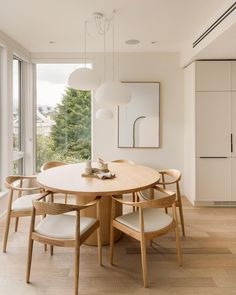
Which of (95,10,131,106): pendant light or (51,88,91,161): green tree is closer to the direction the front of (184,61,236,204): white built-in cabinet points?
the pendant light

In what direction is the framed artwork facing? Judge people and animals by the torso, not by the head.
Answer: toward the camera

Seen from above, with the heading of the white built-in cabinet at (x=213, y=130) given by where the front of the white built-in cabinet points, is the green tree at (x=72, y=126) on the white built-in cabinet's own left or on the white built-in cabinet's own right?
on the white built-in cabinet's own right

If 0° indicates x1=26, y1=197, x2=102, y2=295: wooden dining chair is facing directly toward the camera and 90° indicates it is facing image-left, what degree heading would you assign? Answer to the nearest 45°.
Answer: approximately 225°

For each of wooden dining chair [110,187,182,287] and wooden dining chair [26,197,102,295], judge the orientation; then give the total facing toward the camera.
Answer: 0

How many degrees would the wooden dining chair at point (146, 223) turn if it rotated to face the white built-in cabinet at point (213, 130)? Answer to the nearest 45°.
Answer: approximately 90° to its right

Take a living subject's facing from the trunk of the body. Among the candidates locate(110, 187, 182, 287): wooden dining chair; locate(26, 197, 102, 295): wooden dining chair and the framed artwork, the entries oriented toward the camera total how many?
1

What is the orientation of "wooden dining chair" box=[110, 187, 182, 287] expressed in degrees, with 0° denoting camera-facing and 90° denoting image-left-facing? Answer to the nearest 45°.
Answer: approximately 135°

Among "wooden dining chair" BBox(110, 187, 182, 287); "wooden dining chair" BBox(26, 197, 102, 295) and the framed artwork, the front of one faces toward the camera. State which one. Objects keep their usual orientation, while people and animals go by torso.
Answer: the framed artwork

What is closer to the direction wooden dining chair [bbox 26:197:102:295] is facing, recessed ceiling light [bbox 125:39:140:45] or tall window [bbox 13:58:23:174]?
the recessed ceiling light

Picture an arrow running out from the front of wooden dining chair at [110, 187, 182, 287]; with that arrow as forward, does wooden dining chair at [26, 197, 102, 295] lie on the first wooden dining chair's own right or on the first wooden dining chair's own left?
on the first wooden dining chair's own left

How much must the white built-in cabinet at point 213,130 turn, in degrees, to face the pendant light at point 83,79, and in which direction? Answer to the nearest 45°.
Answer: approximately 45° to its right
